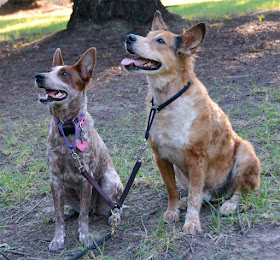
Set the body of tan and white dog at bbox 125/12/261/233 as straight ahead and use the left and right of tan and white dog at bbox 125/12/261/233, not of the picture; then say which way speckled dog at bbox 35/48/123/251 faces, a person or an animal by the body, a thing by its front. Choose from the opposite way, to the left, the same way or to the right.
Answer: the same way

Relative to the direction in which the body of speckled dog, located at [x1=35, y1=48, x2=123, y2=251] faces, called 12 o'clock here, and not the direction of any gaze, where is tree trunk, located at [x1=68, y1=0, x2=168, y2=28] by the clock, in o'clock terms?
The tree trunk is roughly at 5 o'clock from the speckled dog.

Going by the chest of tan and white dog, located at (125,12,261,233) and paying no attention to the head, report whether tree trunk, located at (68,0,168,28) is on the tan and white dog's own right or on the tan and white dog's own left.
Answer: on the tan and white dog's own right

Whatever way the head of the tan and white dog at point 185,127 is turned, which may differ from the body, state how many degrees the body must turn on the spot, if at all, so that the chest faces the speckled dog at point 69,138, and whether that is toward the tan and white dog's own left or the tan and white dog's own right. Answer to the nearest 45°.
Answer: approximately 45° to the tan and white dog's own right

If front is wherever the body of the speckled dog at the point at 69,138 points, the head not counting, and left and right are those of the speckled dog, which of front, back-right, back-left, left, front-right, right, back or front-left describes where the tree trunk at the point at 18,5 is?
back-right

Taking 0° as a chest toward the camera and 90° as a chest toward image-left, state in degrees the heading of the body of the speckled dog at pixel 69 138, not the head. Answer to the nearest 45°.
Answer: approximately 45°

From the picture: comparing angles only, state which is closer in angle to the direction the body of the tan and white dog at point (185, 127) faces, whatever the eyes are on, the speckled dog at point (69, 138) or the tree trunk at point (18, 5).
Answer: the speckled dog

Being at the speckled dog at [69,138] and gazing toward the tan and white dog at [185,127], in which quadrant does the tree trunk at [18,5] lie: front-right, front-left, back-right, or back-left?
back-left

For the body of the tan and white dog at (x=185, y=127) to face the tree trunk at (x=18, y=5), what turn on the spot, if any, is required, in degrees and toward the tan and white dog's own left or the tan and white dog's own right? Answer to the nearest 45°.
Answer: approximately 90° to the tan and white dog's own right

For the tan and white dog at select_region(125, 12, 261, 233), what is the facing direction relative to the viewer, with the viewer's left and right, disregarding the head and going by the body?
facing the viewer and to the left of the viewer

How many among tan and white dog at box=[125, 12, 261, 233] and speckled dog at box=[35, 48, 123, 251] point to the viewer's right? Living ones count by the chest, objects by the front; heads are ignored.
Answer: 0
